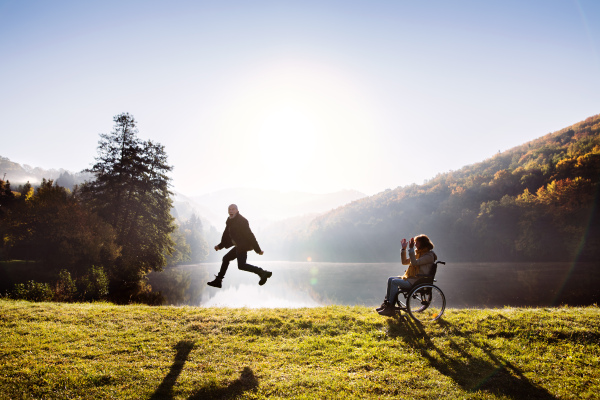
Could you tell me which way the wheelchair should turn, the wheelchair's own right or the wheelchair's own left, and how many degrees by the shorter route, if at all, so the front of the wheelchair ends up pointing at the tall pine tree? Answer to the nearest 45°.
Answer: approximately 45° to the wheelchair's own right

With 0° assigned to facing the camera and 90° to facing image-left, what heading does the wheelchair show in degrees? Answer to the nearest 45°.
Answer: approximately 90°

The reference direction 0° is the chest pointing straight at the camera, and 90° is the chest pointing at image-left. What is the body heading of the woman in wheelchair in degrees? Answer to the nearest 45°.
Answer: approximately 90°
